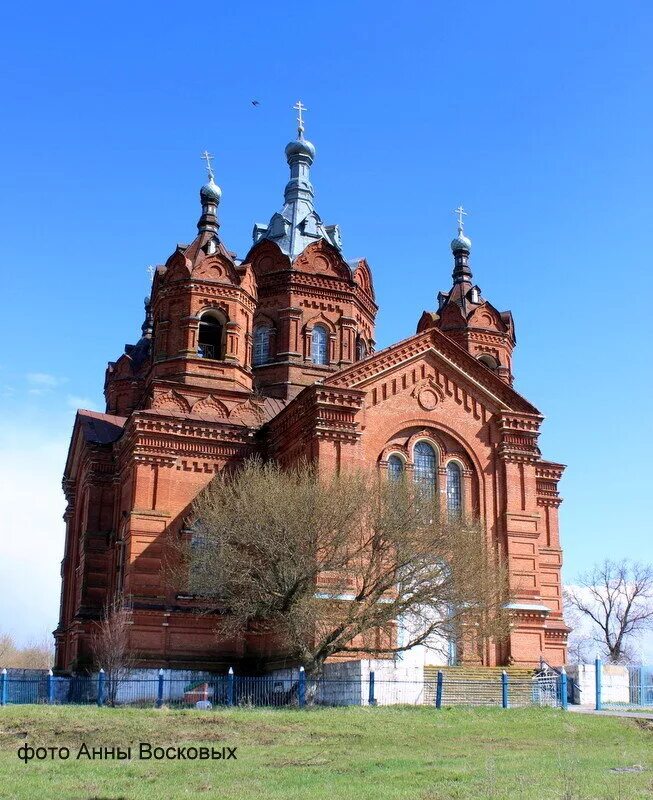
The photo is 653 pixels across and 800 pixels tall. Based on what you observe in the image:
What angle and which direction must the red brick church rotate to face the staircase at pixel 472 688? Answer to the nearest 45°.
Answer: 0° — it already faces it

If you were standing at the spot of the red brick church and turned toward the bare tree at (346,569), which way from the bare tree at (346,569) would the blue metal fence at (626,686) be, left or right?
left

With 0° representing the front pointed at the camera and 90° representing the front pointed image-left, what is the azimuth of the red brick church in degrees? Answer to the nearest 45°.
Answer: approximately 315°

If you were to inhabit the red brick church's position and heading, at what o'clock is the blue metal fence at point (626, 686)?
The blue metal fence is roughly at 11 o'clock from the red brick church.
